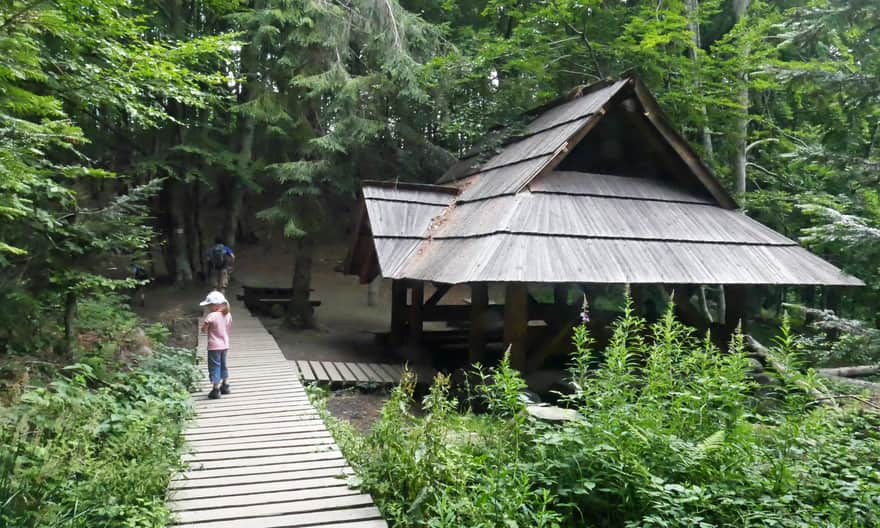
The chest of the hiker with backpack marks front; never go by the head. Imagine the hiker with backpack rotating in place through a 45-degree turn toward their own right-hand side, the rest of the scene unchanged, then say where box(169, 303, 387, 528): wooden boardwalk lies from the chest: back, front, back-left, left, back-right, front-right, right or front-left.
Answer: back-right

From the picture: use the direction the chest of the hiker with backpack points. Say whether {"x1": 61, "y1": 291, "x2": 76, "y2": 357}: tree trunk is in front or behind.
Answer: behind

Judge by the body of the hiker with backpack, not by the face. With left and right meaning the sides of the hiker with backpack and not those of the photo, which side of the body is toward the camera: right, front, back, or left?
back

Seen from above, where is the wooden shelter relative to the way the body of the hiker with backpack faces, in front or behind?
behind

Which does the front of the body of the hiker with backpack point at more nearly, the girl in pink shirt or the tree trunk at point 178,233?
the tree trunk

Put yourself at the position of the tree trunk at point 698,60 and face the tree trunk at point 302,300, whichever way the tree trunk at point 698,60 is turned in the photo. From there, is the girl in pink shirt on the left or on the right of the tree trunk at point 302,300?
left
